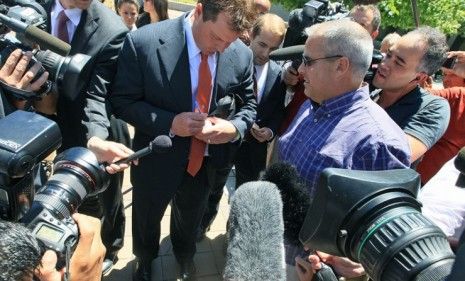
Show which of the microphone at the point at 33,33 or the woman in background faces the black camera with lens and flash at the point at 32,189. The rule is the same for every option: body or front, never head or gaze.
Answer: the woman in background

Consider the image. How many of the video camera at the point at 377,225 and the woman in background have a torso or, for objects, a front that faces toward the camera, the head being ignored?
1

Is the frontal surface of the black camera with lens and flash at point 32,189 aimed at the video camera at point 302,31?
yes

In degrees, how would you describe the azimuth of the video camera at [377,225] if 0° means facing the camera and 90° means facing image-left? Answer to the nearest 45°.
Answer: approximately 135°

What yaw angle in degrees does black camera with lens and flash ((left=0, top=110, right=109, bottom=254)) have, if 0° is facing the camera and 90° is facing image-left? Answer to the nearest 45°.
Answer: approximately 225°

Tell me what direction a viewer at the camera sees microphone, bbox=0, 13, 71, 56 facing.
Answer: facing to the right of the viewer

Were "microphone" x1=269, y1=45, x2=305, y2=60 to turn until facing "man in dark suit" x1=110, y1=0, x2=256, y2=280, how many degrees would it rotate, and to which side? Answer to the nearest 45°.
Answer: approximately 45° to its left

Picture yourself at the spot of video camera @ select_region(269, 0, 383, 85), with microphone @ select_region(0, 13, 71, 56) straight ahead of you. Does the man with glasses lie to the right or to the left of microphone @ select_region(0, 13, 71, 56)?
left

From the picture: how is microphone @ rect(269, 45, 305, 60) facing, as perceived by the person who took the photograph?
facing to the left of the viewer
